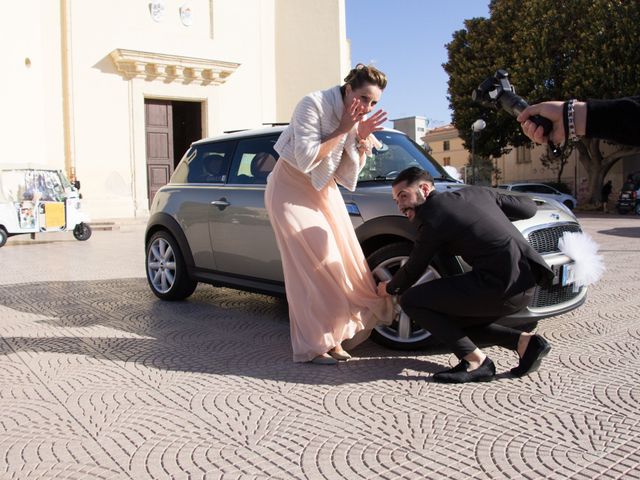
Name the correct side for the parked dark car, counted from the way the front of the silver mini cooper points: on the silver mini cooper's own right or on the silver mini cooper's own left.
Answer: on the silver mini cooper's own left

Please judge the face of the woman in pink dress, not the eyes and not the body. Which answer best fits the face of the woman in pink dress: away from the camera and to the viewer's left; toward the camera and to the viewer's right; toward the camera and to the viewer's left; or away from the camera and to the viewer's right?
toward the camera and to the viewer's right

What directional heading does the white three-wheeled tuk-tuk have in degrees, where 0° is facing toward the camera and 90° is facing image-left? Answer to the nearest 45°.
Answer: approximately 270°

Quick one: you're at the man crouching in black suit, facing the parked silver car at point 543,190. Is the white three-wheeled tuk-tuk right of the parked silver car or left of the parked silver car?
left

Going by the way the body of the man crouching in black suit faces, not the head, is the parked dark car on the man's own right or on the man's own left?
on the man's own right

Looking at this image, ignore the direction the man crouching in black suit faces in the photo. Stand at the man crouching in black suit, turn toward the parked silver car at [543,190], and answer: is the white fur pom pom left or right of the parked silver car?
right

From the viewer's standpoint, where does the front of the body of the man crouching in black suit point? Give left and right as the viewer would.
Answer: facing to the left of the viewer
